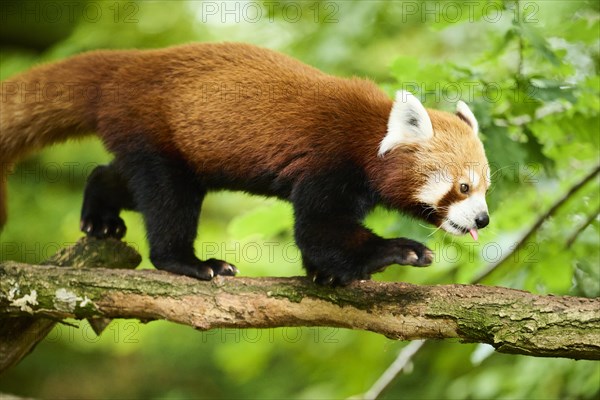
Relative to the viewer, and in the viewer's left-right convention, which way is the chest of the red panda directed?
facing to the right of the viewer
